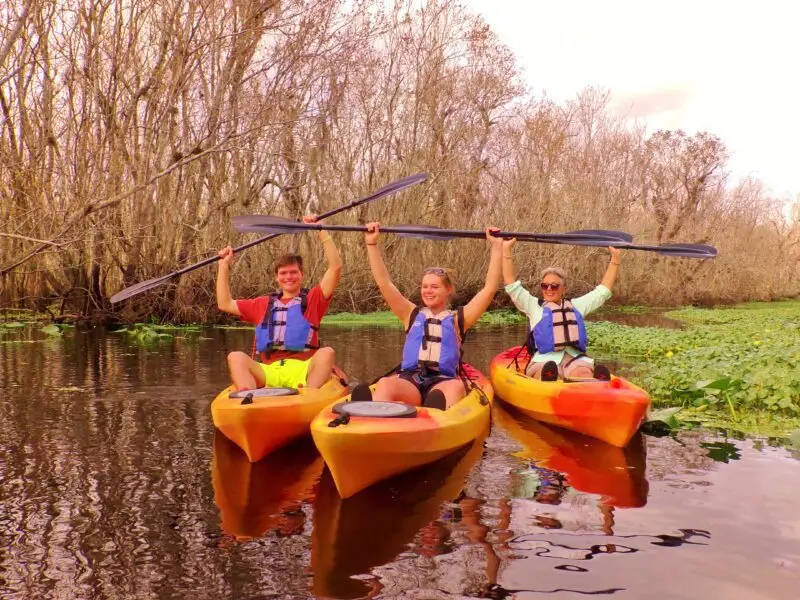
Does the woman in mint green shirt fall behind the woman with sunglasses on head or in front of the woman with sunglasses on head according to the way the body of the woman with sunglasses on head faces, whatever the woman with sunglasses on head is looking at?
behind

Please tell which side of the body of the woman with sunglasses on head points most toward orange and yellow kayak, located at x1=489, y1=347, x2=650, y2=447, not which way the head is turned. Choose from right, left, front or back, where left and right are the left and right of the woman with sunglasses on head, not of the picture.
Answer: left

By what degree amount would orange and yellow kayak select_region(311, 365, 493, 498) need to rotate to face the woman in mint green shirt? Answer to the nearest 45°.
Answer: approximately 180°

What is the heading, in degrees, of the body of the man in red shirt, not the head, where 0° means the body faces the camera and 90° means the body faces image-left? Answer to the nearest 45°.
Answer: approximately 0°

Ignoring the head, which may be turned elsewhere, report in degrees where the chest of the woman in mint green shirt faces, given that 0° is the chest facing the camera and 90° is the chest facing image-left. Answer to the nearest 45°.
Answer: approximately 0°

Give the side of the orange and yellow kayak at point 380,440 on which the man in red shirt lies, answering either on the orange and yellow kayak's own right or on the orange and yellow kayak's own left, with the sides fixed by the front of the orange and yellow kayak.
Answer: on the orange and yellow kayak's own right

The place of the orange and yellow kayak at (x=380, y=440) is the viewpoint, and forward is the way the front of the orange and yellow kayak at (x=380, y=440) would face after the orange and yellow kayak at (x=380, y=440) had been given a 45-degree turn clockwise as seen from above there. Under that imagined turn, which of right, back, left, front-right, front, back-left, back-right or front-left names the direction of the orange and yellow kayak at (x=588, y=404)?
back-right

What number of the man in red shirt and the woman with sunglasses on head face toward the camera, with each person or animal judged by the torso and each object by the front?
2
